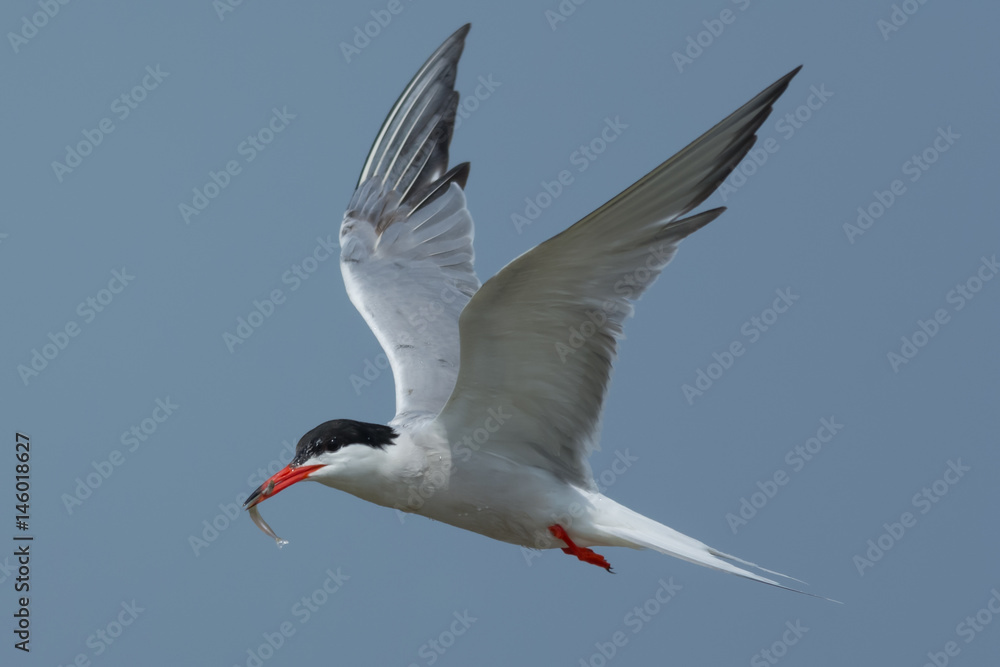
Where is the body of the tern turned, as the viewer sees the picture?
to the viewer's left
